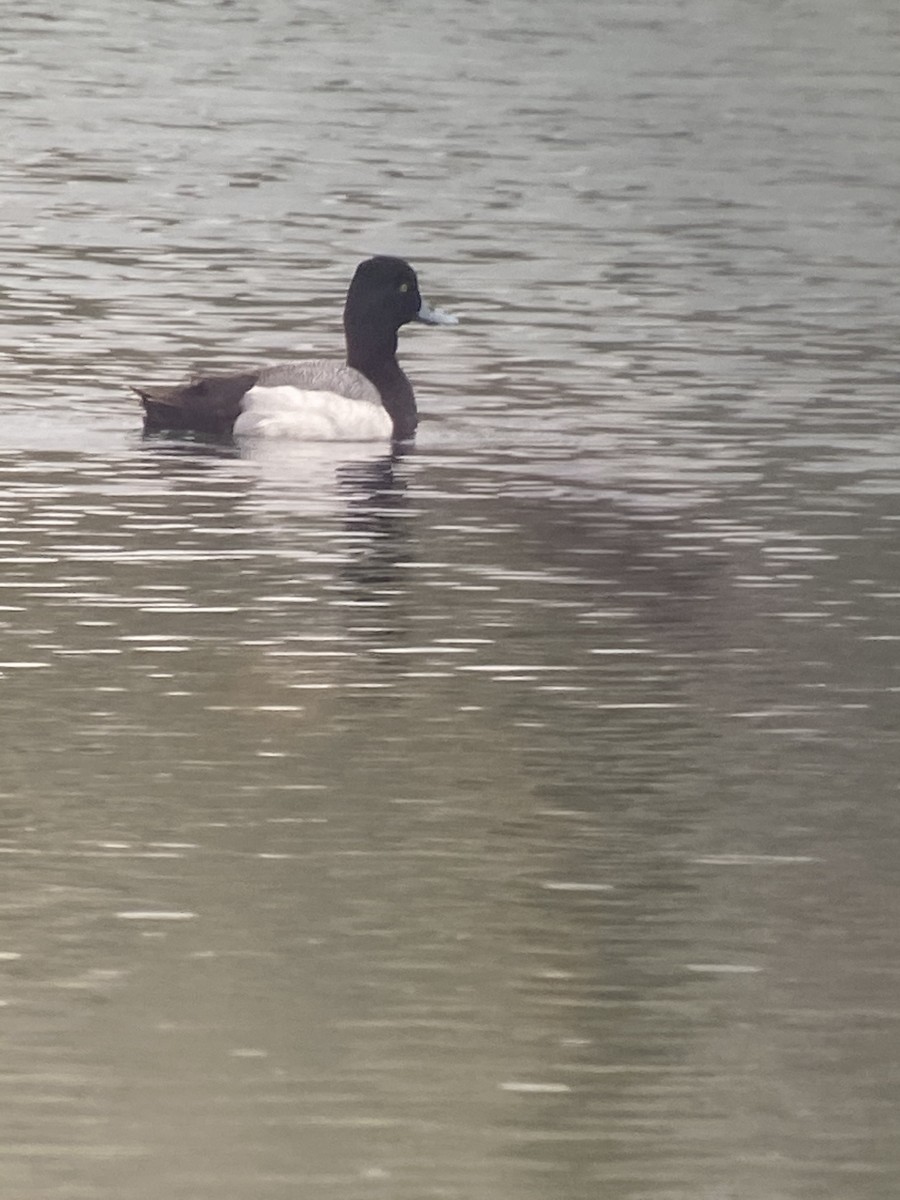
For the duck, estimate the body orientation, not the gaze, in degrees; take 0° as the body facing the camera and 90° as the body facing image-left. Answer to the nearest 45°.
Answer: approximately 270°
